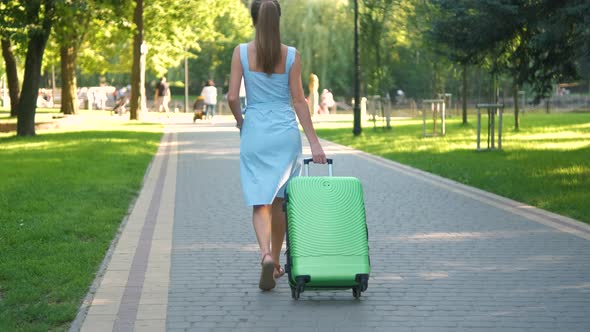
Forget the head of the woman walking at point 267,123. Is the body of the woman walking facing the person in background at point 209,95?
yes

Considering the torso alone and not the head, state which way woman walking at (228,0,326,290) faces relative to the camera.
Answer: away from the camera

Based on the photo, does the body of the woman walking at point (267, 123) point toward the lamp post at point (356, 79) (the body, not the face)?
yes

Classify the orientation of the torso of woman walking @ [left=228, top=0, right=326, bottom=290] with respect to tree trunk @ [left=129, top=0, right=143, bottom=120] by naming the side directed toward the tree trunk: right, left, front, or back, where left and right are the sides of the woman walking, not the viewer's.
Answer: front

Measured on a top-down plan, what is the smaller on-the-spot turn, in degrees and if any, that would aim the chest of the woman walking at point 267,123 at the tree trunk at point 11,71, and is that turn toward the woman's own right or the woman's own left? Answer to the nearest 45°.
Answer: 0° — they already face it
